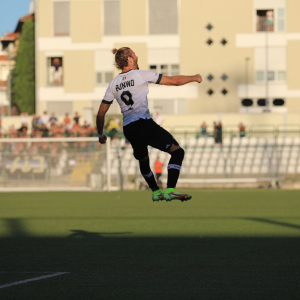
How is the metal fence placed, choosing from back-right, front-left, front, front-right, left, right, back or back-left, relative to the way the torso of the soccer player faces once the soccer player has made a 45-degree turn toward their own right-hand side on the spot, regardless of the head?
left

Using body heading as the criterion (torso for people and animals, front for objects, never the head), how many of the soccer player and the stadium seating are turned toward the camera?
1

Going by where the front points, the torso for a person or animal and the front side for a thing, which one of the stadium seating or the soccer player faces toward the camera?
the stadium seating

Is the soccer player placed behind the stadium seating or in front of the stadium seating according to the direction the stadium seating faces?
in front

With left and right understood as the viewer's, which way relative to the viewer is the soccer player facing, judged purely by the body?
facing away from the viewer and to the right of the viewer

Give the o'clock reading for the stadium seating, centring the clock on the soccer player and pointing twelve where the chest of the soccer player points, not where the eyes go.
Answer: The stadium seating is roughly at 11 o'clock from the soccer player.

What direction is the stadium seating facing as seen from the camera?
toward the camera
